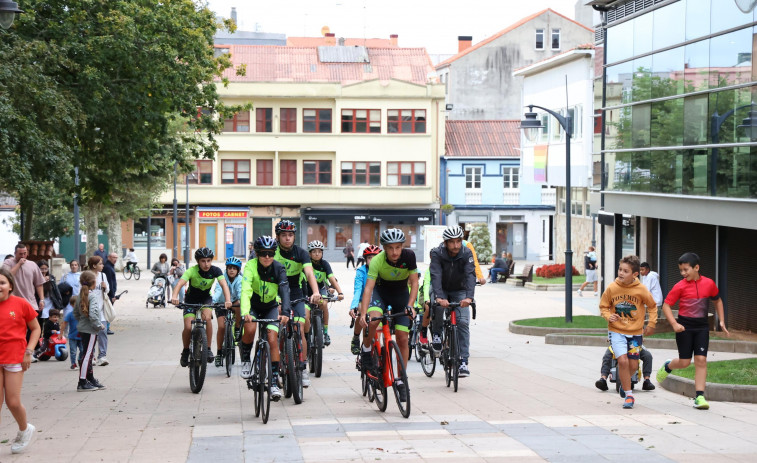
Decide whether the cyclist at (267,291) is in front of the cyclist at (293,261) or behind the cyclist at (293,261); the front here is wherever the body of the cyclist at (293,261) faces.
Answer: in front

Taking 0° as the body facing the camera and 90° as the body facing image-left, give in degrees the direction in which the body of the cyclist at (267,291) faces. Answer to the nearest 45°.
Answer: approximately 0°

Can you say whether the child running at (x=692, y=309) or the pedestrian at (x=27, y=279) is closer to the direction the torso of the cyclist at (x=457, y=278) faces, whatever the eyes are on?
the child running

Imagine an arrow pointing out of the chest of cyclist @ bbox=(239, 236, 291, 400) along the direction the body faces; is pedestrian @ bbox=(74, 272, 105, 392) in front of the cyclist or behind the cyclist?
behind

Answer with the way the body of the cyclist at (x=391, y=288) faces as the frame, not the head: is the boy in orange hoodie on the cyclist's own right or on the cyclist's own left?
on the cyclist's own left

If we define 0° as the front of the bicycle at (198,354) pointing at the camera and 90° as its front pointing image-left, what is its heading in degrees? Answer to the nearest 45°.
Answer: approximately 0°

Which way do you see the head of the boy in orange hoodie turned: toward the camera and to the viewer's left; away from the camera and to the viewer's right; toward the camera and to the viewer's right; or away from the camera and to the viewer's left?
toward the camera and to the viewer's left

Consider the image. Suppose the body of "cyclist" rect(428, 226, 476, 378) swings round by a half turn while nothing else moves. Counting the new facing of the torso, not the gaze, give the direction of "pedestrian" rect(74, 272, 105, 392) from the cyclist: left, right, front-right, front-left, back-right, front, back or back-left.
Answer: left

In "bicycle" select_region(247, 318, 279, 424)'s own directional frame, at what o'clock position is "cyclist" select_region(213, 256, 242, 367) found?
The cyclist is roughly at 6 o'clock from the bicycle.

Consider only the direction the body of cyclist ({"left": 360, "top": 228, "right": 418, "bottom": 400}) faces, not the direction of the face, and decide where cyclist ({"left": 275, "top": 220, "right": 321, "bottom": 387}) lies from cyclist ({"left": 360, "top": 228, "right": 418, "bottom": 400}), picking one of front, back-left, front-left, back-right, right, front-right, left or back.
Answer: back-right
